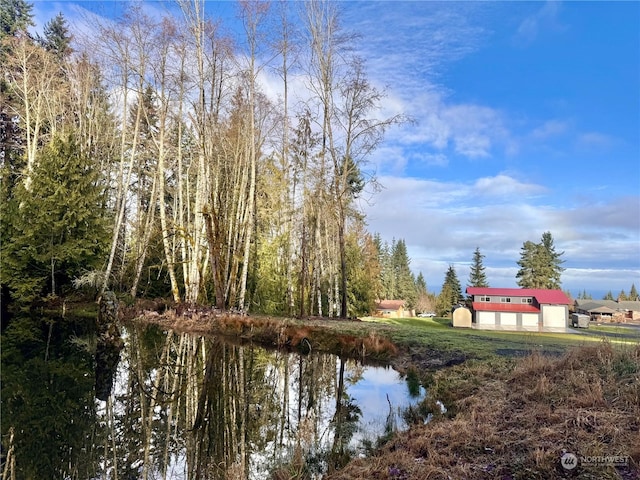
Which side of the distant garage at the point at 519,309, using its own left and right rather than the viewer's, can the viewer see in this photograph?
front

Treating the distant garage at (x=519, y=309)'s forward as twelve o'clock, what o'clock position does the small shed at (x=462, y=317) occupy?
The small shed is roughly at 3 o'clock from the distant garage.

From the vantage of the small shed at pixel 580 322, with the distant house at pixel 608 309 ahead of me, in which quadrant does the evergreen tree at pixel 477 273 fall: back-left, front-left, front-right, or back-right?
front-left

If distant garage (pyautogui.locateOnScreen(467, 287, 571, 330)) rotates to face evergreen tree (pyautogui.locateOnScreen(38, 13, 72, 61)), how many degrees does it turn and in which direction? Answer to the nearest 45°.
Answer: approximately 45° to its right

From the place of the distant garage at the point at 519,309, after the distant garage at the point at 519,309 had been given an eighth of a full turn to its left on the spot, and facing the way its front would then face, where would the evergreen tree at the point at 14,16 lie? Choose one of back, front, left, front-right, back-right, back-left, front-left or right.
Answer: right

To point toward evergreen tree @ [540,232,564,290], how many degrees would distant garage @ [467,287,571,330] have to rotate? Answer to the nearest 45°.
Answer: approximately 180°

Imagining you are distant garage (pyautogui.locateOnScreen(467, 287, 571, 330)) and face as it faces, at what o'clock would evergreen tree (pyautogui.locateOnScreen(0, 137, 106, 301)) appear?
The evergreen tree is roughly at 1 o'clock from the distant garage.

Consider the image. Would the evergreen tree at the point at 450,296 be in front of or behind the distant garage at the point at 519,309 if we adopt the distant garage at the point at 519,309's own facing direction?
behind

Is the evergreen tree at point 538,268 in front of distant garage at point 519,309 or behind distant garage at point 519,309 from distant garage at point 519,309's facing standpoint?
behind

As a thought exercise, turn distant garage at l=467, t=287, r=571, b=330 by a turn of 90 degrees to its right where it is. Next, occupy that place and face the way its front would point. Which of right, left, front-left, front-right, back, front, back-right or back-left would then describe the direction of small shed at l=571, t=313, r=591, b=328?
back-right

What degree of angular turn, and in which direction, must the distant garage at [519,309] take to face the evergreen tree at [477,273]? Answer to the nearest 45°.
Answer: approximately 180°
